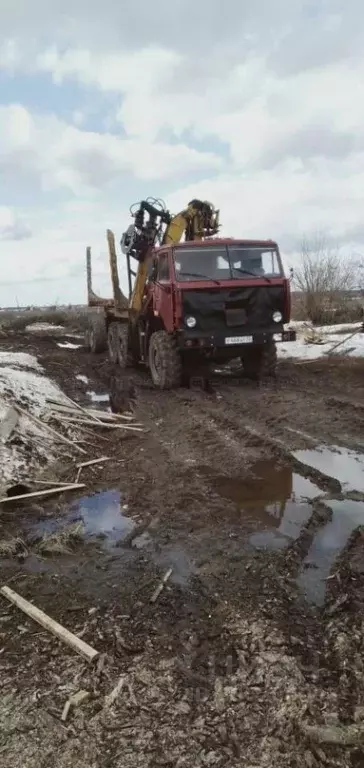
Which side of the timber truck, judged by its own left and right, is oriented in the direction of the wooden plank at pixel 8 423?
right

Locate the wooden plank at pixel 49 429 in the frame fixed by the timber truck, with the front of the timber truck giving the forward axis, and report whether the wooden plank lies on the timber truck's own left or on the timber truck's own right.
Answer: on the timber truck's own right

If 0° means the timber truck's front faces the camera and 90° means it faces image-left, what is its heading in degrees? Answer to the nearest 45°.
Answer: approximately 315°

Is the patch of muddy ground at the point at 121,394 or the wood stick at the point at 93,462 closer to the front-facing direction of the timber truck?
the wood stick

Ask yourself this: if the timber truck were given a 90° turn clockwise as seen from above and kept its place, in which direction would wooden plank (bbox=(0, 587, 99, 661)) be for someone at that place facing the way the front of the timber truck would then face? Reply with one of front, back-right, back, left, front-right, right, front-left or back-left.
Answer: front-left

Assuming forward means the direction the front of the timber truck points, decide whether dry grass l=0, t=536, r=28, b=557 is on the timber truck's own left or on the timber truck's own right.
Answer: on the timber truck's own right

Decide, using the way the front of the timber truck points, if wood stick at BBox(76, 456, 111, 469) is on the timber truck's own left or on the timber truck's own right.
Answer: on the timber truck's own right

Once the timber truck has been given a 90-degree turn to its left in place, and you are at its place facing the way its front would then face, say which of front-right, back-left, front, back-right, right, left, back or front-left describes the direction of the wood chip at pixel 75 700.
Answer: back-right

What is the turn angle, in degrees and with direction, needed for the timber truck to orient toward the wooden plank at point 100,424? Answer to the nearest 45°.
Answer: approximately 90° to its right

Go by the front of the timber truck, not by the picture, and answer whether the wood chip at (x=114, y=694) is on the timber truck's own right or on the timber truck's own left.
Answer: on the timber truck's own right

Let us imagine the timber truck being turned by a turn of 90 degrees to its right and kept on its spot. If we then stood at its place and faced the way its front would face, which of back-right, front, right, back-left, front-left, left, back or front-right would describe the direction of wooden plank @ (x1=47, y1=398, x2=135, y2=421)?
front
